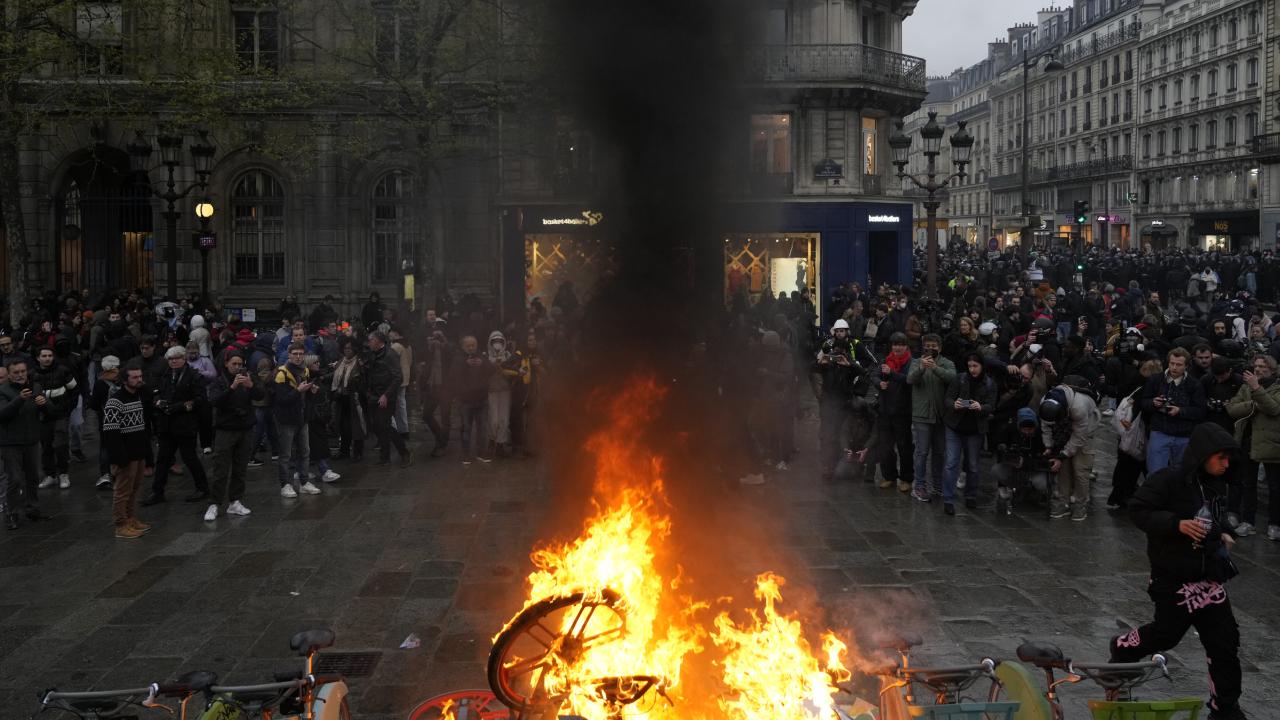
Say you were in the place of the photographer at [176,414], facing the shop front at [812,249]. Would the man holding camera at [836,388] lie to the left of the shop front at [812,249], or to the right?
right

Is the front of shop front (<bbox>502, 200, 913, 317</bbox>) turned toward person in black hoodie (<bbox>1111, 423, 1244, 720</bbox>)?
yes

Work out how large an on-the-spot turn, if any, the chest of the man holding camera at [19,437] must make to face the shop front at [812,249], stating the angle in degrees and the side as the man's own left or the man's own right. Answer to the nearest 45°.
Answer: approximately 90° to the man's own left

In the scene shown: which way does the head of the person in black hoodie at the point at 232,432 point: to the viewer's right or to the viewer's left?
to the viewer's right

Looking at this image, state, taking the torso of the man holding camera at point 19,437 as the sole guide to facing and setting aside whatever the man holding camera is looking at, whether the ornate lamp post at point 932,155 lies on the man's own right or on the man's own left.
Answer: on the man's own left

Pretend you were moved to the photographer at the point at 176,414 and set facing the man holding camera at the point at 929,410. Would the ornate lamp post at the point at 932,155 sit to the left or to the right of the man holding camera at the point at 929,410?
left

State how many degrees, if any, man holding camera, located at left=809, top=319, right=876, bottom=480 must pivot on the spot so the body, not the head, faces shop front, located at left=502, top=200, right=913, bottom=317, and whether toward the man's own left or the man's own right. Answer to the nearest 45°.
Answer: approximately 180°

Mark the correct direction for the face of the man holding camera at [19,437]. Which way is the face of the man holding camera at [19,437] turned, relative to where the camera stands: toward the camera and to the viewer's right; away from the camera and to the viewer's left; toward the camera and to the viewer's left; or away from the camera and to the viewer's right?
toward the camera and to the viewer's right

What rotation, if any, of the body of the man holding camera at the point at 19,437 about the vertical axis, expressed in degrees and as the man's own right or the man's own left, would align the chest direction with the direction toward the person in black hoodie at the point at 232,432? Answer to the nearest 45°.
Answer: approximately 45° to the man's own left
